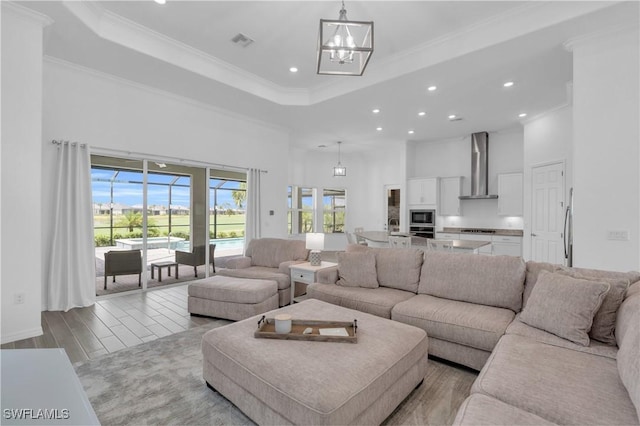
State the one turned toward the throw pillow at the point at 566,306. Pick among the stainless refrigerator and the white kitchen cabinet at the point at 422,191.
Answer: the white kitchen cabinet

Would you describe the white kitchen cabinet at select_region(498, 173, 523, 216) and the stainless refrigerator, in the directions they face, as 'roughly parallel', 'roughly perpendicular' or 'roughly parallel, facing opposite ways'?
roughly perpendicular

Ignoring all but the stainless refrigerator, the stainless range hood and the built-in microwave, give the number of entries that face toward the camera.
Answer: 2

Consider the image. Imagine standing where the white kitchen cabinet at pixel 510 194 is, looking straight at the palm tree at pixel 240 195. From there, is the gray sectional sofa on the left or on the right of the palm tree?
left

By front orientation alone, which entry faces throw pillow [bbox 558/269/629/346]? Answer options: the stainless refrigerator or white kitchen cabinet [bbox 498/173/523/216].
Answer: the white kitchen cabinet

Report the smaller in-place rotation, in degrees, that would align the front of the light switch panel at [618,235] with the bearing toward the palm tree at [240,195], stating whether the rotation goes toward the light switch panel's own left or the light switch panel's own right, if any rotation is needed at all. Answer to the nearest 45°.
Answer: approximately 90° to the light switch panel's own right

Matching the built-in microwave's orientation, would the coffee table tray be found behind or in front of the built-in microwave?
in front

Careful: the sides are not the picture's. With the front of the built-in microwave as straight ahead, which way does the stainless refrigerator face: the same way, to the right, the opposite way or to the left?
to the right

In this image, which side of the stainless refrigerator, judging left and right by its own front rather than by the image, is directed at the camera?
left

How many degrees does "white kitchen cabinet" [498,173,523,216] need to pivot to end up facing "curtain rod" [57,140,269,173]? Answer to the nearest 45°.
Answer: approximately 45° to its right

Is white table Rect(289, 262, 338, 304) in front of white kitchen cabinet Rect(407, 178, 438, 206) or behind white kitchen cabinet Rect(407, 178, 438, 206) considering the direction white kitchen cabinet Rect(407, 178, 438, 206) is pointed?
in front

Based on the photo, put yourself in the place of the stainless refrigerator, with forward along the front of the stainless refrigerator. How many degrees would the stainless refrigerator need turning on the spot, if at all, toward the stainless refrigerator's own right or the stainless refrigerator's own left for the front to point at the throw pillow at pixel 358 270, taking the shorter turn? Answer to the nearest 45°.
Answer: approximately 45° to the stainless refrigerator's own left
